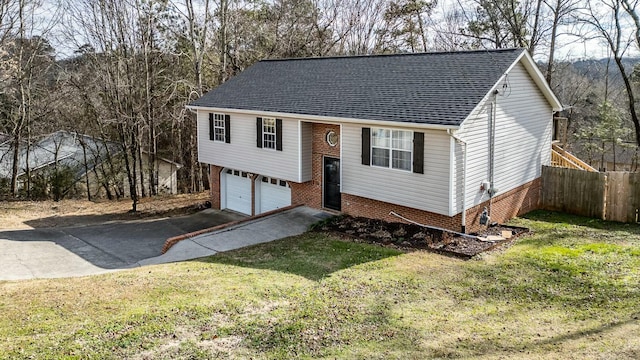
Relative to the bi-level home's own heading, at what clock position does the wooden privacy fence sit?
The wooden privacy fence is roughly at 7 o'clock from the bi-level home.

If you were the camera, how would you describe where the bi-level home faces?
facing the viewer and to the left of the viewer

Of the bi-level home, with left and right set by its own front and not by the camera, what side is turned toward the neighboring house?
right

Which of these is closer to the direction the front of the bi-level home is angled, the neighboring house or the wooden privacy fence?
the neighboring house

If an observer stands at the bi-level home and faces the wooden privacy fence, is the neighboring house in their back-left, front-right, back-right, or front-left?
back-left
